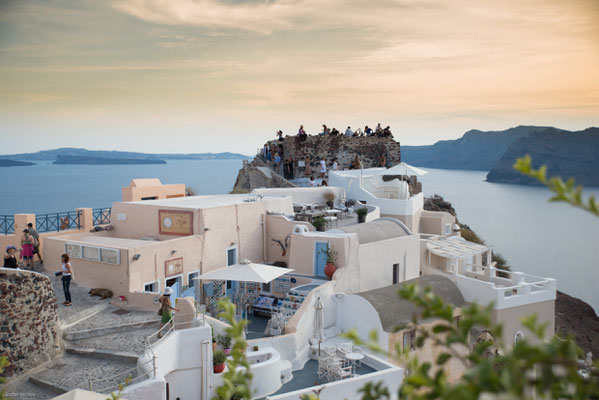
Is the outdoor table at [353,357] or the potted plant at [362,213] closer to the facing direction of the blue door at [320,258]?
the outdoor table

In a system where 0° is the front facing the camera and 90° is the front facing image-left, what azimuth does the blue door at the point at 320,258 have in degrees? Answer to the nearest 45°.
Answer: approximately 0°

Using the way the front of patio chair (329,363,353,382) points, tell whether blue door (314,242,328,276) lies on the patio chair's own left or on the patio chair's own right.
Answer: on the patio chair's own left

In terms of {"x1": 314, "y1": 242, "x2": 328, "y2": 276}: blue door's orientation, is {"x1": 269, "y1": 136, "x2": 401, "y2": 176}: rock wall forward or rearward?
rearward

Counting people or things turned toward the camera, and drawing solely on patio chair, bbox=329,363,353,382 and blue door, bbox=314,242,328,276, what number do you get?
1

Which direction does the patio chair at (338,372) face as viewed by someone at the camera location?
facing away from the viewer and to the right of the viewer

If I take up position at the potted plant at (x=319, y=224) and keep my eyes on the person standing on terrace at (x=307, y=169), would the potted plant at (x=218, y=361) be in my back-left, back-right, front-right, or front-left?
back-left

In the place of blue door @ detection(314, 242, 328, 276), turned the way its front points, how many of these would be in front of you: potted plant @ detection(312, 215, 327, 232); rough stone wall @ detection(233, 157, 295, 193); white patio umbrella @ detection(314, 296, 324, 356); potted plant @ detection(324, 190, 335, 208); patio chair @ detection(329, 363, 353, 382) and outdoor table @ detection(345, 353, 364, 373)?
3

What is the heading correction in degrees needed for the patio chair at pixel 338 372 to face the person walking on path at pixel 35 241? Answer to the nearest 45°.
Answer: approximately 135° to its left
